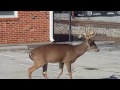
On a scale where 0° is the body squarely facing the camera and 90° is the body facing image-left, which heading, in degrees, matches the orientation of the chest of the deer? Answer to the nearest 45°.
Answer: approximately 270°
